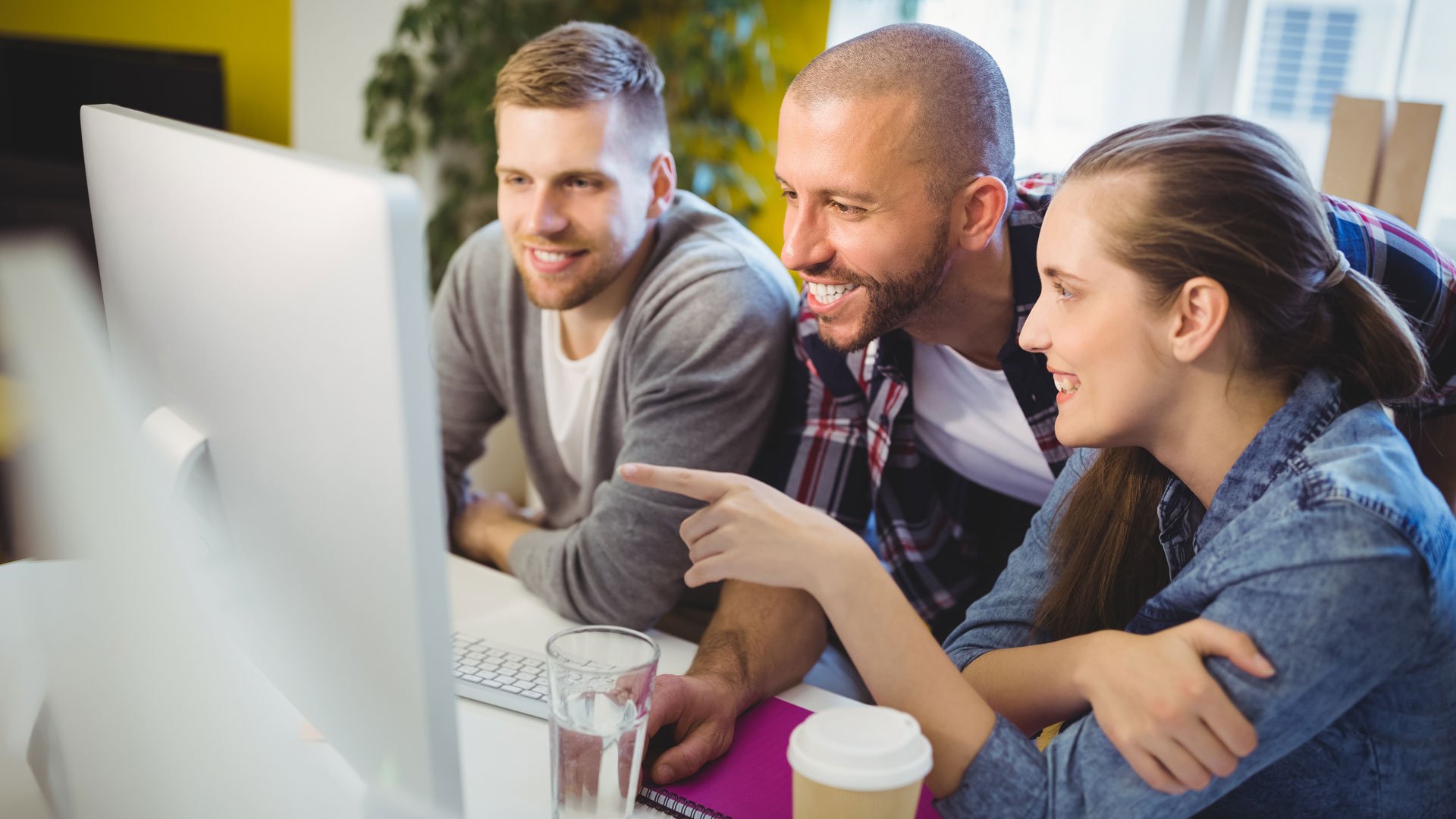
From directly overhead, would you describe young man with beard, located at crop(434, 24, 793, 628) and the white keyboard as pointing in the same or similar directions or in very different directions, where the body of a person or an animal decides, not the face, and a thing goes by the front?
very different directions

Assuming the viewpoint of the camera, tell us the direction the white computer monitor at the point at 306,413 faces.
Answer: facing away from the viewer and to the right of the viewer

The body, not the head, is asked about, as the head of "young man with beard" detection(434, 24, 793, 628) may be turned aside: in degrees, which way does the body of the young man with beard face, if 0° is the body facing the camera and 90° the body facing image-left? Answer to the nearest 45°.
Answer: approximately 45°

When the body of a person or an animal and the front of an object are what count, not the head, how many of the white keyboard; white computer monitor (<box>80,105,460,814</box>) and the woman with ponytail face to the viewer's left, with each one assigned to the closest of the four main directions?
1

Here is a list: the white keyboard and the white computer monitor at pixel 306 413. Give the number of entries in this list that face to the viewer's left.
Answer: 0

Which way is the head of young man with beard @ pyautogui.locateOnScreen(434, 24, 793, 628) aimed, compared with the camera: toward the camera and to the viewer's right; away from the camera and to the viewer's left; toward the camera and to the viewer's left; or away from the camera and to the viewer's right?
toward the camera and to the viewer's left

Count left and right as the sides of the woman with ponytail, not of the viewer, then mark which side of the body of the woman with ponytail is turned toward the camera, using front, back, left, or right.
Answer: left

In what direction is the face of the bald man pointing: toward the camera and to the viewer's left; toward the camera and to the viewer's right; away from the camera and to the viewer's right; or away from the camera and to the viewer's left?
toward the camera and to the viewer's left

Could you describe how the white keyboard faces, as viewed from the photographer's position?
facing away from the viewer and to the right of the viewer

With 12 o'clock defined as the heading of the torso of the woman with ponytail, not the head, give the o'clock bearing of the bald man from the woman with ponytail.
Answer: The bald man is roughly at 2 o'clock from the woman with ponytail.
